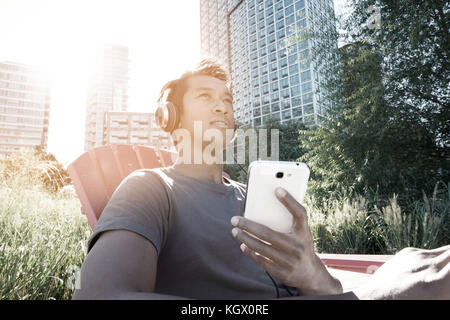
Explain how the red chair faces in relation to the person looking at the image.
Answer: facing the viewer and to the right of the viewer
